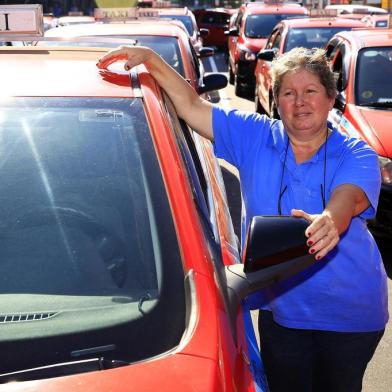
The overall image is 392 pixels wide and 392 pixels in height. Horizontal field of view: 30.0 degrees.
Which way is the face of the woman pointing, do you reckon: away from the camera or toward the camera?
toward the camera

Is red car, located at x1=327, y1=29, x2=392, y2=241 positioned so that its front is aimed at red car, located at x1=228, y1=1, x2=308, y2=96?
no

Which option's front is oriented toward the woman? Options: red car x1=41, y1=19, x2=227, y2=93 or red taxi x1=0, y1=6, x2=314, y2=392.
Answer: the red car

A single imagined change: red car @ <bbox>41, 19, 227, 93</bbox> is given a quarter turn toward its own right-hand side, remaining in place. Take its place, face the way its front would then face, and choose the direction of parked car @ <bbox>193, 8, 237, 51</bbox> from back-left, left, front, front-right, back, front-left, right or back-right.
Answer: right

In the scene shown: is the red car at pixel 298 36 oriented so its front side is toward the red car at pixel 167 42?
no

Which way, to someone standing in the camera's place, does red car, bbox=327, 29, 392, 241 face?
facing the viewer and to the right of the viewer

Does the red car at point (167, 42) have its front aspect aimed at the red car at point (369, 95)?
no

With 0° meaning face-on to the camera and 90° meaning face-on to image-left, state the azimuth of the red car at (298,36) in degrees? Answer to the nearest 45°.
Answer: approximately 315°

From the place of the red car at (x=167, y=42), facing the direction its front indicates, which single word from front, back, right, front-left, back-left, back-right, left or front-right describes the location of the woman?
front

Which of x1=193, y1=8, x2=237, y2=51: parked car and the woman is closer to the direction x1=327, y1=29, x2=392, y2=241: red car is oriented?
the woman

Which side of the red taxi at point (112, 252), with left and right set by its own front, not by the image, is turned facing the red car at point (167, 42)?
back

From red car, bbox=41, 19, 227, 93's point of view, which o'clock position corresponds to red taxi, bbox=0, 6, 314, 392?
The red taxi is roughly at 12 o'clock from the red car.

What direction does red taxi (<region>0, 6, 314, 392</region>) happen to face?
toward the camera

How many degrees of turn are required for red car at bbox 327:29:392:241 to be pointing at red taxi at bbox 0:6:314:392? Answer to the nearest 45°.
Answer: approximately 45° to its right

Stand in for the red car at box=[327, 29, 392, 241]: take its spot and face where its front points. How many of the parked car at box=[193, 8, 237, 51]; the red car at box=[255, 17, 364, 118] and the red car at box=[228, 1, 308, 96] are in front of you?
0

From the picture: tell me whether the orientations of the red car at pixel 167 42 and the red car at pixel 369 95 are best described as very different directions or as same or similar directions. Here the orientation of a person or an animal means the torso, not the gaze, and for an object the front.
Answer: same or similar directions

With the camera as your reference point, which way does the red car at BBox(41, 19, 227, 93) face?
facing the viewer
